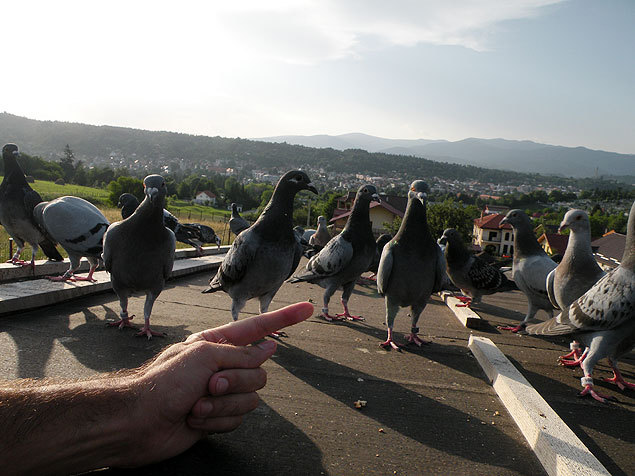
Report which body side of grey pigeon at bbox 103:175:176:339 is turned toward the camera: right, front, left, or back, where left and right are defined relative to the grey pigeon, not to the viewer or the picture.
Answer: front

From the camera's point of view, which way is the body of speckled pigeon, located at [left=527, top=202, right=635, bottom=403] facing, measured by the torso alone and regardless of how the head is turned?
to the viewer's right

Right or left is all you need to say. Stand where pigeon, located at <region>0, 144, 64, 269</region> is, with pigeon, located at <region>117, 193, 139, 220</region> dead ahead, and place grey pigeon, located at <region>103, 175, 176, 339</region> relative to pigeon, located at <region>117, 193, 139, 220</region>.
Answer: right

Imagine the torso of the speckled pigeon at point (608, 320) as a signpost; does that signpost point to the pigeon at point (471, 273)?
no

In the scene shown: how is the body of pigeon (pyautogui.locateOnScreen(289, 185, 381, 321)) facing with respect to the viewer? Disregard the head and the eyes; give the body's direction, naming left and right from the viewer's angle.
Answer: facing to the right of the viewer

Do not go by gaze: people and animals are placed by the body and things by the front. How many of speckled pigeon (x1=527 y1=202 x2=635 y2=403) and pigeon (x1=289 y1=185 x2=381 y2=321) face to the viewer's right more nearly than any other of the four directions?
2

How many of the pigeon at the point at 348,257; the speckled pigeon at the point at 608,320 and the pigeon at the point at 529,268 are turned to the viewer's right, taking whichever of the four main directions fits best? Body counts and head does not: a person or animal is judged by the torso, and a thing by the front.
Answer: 2

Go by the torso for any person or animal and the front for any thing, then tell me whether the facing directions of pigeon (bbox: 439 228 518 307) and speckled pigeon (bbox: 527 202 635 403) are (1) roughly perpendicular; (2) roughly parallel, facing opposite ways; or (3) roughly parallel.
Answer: roughly parallel, facing opposite ways

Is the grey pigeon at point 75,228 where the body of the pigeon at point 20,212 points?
no

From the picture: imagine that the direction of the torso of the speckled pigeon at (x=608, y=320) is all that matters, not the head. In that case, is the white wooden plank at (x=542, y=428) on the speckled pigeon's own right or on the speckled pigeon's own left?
on the speckled pigeon's own right

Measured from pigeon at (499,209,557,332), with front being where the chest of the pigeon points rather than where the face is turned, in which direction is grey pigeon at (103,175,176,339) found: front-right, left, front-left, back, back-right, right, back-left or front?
front-left

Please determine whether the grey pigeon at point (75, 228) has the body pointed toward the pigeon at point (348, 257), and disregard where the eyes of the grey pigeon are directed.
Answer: no

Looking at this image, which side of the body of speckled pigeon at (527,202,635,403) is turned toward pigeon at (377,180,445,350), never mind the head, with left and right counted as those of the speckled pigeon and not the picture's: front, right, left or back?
back

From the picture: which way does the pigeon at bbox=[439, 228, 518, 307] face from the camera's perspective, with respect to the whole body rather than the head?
to the viewer's left

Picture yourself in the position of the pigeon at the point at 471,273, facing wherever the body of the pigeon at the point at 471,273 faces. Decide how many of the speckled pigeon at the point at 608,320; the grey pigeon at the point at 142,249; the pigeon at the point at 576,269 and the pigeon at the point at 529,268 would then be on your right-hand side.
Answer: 0
